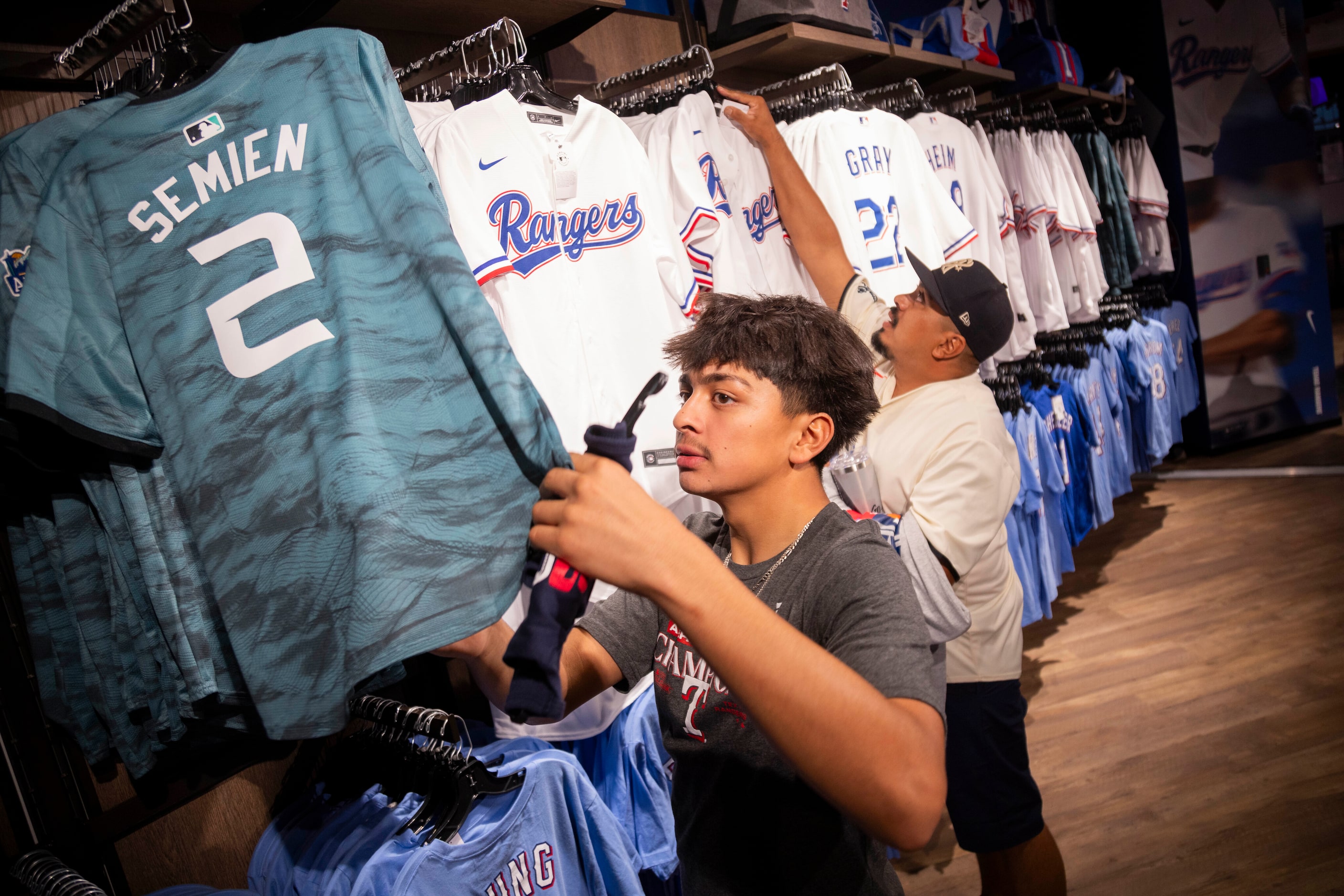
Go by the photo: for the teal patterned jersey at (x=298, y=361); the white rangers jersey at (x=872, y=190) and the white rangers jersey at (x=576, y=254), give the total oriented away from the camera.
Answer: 2

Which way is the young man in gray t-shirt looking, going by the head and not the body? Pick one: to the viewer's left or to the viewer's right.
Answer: to the viewer's left

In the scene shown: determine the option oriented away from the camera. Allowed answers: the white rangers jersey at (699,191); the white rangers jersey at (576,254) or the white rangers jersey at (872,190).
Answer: the white rangers jersey at (872,190)

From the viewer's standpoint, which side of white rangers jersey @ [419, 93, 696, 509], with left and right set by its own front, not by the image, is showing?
front

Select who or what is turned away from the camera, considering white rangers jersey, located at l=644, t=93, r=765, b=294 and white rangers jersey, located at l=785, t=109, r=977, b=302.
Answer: white rangers jersey, located at l=785, t=109, r=977, b=302

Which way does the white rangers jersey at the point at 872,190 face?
away from the camera

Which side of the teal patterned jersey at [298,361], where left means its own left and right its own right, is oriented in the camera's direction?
back

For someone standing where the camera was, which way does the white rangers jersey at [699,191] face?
facing the viewer and to the right of the viewer

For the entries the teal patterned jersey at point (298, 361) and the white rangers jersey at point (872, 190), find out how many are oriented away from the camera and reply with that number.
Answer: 2

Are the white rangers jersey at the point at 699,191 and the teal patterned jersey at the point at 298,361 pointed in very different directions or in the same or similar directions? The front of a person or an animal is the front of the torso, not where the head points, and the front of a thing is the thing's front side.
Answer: very different directions

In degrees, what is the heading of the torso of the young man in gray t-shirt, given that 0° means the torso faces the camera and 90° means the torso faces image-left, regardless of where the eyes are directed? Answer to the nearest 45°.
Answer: approximately 45°

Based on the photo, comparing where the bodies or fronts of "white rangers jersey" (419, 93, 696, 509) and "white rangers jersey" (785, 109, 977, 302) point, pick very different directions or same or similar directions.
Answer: very different directions

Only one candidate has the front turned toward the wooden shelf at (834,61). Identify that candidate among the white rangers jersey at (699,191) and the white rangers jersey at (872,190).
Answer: the white rangers jersey at (872,190)

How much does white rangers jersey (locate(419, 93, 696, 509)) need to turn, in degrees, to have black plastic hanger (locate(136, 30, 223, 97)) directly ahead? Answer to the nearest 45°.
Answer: approximately 45° to its right

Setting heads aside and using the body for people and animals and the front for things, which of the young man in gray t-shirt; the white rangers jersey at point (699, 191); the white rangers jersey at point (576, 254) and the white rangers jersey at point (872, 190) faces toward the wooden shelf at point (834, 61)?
the white rangers jersey at point (872, 190)
